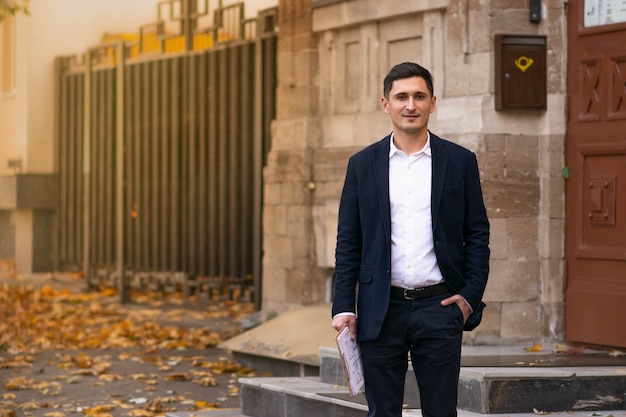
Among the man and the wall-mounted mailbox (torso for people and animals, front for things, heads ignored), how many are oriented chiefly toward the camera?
2

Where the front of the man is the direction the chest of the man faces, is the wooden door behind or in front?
behind

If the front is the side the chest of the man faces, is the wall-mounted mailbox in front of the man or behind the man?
behind

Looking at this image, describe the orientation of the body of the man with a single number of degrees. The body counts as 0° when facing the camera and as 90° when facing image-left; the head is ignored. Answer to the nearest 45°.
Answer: approximately 0°

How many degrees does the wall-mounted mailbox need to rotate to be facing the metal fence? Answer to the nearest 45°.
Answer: approximately 135° to its right
